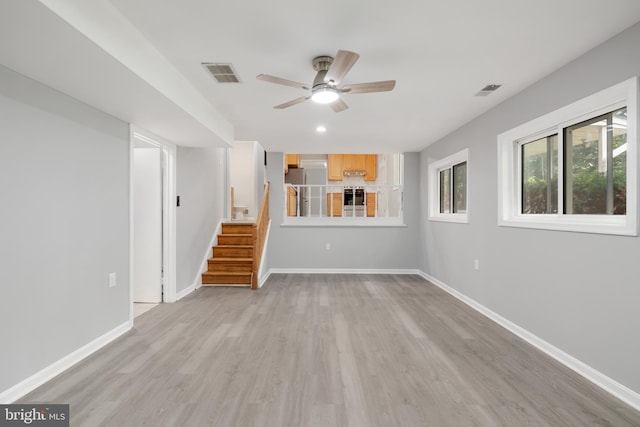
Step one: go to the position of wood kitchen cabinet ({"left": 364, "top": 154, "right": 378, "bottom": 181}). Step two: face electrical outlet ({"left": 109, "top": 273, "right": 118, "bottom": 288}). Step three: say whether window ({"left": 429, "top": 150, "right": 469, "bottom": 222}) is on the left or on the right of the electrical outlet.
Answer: left

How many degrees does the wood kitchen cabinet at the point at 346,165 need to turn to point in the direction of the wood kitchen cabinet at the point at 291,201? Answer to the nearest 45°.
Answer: approximately 45° to its right

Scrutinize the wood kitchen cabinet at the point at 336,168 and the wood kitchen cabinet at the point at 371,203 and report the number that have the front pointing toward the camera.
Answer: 2

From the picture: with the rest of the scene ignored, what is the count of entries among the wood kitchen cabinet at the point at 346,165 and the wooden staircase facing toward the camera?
2

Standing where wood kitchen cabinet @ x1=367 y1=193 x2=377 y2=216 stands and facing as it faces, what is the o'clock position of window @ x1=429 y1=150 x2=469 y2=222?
The window is roughly at 11 o'clock from the wood kitchen cabinet.

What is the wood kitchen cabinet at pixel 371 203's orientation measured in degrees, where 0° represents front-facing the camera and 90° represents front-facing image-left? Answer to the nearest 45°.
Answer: approximately 0°

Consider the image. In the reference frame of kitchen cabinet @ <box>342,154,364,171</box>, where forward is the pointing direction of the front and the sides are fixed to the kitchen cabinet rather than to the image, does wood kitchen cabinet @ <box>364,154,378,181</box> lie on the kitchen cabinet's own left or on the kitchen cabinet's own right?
on the kitchen cabinet's own left
